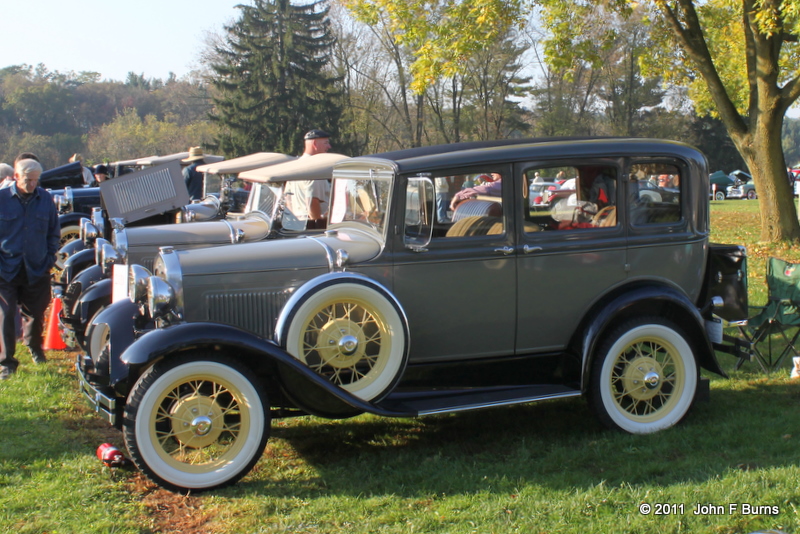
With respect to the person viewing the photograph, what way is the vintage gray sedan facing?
facing the viewer and to the left of the viewer

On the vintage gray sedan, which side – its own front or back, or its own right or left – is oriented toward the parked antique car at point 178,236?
right

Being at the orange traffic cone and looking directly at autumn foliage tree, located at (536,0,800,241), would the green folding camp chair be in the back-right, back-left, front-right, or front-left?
front-right

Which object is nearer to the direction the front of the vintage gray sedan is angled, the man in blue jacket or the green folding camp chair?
the man in blue jacket

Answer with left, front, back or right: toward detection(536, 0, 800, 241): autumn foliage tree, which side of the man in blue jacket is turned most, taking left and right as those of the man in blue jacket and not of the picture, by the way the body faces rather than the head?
left

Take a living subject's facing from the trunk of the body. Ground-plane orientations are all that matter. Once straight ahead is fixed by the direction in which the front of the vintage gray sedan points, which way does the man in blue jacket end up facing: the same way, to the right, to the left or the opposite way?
to the left

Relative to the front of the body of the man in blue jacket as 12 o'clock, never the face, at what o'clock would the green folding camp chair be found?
The green folding camp chair is roughly at 10 o'clock from the man in blue jacket.

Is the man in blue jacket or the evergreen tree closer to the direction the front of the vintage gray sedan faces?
the man in blue jacket

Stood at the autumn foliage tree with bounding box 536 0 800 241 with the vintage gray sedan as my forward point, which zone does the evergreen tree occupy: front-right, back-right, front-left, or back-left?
back-right

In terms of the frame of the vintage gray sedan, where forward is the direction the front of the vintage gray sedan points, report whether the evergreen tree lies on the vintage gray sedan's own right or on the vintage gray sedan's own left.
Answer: on the vintage gray sedan's own right

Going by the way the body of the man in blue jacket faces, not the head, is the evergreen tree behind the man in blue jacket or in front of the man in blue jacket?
behind

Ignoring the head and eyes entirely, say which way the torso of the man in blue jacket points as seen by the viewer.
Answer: toward the camera

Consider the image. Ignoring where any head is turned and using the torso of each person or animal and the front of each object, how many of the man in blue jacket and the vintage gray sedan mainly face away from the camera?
0
